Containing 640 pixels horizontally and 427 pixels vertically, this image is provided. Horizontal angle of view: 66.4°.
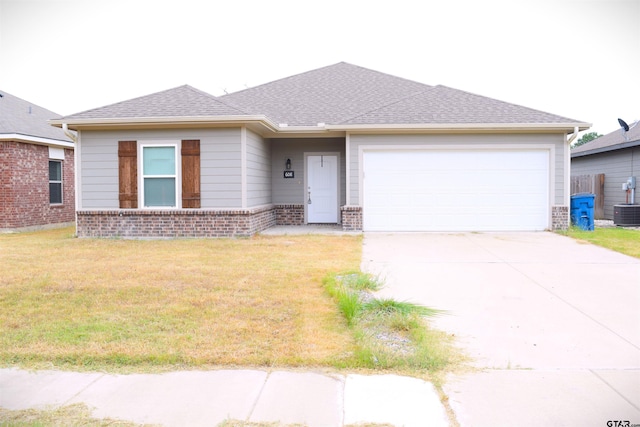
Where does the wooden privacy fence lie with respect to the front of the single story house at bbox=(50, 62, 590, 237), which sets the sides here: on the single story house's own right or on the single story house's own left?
on the single story house's own left

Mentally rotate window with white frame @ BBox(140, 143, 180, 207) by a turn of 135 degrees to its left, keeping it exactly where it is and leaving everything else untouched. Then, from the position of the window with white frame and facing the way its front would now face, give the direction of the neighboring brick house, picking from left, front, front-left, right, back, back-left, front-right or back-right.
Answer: left

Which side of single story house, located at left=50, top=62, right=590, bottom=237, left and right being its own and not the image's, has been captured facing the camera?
front

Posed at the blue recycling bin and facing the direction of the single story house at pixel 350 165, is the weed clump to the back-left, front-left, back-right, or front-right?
front-left

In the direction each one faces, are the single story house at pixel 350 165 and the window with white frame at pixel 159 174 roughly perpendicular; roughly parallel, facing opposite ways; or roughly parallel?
roughly parallel

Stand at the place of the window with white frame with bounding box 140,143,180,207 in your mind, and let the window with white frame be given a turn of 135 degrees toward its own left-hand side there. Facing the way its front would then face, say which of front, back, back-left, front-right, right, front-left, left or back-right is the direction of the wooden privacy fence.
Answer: front-right

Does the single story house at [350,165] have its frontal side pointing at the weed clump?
yes
